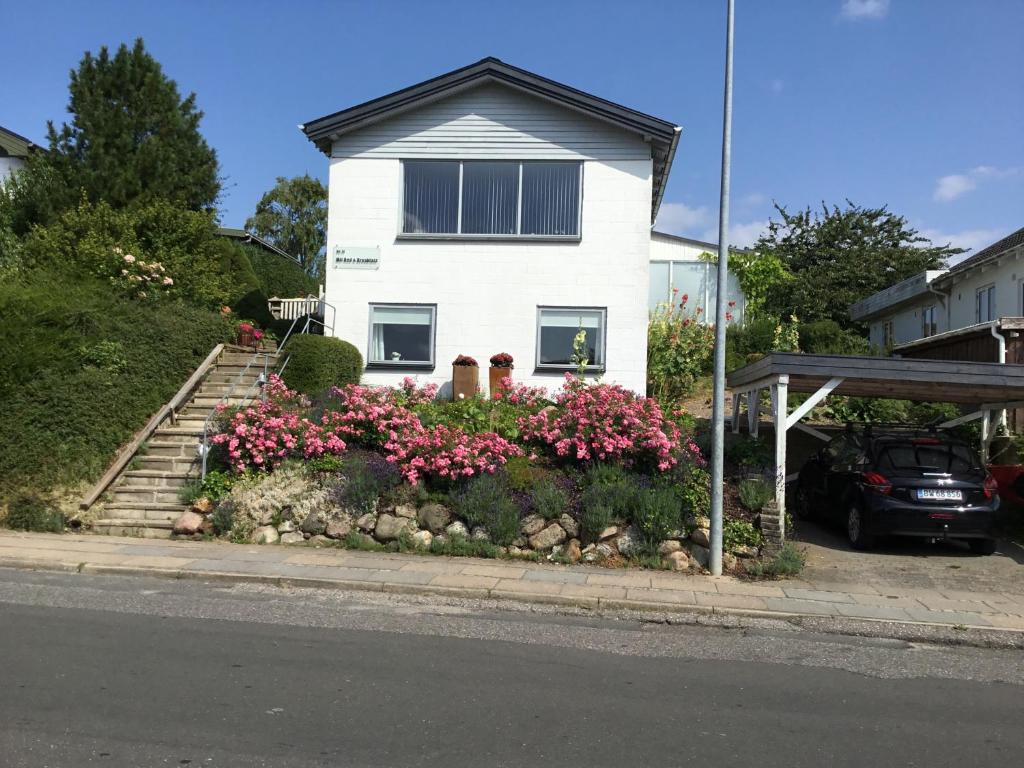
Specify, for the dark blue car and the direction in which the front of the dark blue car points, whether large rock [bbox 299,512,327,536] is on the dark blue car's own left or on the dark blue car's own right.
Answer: on the dark blue car's own left

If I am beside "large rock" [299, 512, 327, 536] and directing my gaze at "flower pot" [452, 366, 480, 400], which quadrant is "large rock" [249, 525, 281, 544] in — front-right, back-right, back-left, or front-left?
back-left

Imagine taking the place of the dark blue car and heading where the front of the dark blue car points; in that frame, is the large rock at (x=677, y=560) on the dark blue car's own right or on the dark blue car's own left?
on the dark blue car's own left

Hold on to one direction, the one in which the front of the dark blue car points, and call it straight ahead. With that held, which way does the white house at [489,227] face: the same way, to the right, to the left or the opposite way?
the opposite way

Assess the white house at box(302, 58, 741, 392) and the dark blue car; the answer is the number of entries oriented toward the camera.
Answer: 1

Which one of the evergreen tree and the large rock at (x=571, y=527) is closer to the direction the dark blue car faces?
the evergreen tree

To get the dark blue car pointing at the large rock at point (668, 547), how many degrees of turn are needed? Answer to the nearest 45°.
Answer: approximately 90° to its left

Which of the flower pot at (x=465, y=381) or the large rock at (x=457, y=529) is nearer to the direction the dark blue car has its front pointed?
the flower pot

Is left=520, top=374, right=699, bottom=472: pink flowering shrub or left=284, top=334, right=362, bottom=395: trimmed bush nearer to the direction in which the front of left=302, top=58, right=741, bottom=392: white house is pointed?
the pink flowering shrub

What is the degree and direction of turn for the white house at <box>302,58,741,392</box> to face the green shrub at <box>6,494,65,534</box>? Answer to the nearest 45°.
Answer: approximately 45° to its right

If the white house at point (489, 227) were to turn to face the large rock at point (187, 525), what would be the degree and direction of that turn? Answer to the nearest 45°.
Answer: approximately 45° to its right

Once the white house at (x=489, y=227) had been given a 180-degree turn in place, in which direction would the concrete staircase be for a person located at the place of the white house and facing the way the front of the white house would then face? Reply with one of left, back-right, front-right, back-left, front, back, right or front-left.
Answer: back-left

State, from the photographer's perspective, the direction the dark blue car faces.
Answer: facing away from the viewer and to the left of the viewer

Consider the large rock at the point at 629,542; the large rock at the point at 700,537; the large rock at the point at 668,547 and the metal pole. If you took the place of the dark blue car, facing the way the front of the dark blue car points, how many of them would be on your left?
4

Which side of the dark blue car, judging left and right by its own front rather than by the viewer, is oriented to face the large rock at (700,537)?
left

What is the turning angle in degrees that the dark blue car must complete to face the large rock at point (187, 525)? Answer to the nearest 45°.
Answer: approximately 90° to its left
